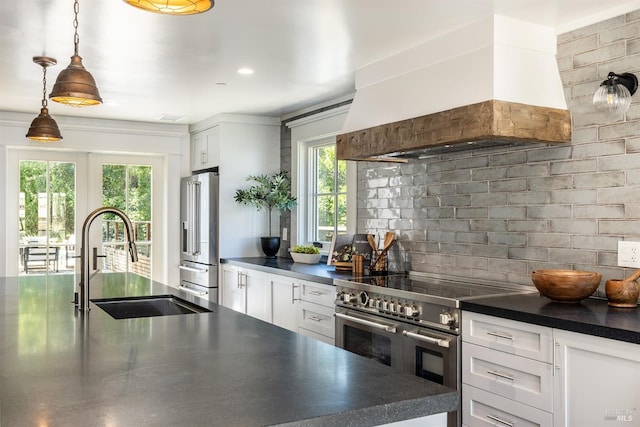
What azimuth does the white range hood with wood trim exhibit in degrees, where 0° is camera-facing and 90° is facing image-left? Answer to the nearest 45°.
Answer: approximately 45°

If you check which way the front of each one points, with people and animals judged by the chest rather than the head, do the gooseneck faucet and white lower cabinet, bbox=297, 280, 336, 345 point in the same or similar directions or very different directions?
very different directions

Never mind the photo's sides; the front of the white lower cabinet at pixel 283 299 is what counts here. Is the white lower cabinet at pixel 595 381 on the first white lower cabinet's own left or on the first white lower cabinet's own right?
on the first white lower cabinet's own left

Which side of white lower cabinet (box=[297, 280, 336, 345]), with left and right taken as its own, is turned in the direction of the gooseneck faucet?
front

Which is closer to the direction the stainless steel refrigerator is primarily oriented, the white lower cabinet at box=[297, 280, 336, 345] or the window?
the white lower cabinet

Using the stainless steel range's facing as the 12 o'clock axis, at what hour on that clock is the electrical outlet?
The electrical outlet is roughly at 8 o'clock from the stainless steel range.

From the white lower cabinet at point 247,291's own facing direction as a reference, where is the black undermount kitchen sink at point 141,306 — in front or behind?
in front

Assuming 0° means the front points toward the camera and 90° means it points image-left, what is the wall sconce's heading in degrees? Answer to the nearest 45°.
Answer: approximately 45°

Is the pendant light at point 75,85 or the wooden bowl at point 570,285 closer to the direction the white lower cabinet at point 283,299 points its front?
the pendant light

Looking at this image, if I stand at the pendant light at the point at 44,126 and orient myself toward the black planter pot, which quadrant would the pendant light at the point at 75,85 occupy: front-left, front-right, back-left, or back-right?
back-right

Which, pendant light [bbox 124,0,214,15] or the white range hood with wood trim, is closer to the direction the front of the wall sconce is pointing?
the pendant light

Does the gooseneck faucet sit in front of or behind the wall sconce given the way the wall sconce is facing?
in front
